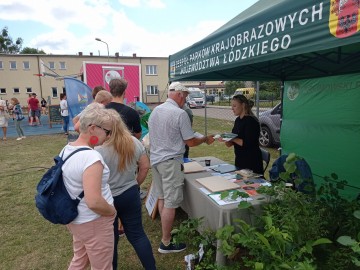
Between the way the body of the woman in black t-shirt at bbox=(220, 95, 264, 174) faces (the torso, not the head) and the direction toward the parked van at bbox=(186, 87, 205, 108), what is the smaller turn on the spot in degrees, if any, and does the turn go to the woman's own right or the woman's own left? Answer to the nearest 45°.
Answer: approximately 90° to the woman's own right

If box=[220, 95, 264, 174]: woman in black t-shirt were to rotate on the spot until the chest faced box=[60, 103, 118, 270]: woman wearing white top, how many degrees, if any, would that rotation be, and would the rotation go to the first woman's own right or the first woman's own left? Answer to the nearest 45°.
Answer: approximately 45° to the first woman's own left

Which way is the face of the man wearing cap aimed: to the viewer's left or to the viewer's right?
to the viewer's right

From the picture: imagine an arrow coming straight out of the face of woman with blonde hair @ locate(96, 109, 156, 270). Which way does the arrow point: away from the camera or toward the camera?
away from the camera

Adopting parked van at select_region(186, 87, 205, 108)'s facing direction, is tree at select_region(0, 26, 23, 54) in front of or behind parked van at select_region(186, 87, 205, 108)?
behind

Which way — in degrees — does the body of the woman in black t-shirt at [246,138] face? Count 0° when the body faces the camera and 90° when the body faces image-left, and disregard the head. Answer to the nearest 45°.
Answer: approximately 90°

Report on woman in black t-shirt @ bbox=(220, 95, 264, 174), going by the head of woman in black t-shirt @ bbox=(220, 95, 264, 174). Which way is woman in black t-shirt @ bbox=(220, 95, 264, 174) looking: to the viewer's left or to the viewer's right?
to the viewer's left

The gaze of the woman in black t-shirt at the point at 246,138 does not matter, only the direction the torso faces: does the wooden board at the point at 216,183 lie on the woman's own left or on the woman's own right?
on the woman's own left

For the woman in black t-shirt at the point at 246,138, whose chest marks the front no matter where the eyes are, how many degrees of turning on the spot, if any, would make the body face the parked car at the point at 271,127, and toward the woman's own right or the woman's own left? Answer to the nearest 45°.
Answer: approximately 90° to the woman's own right

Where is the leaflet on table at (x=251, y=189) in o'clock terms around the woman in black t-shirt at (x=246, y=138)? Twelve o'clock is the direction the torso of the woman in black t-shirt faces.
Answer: The leaflet on table is roughly at 9 o'clock from the woman in black t-shirt.
